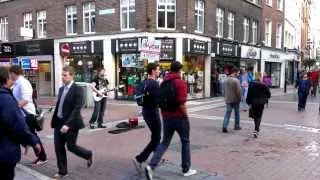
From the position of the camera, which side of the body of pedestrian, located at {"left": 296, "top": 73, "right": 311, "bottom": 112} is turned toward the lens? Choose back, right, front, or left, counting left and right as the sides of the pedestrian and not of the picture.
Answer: front

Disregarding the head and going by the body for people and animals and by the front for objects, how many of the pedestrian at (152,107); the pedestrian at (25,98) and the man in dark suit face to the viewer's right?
1

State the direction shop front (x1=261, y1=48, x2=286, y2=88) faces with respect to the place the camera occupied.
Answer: facing the viewer and to the right of the viewer

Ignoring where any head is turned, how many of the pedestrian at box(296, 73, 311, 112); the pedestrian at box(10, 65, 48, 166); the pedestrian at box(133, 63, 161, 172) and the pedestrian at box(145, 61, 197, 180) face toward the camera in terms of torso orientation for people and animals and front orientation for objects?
1

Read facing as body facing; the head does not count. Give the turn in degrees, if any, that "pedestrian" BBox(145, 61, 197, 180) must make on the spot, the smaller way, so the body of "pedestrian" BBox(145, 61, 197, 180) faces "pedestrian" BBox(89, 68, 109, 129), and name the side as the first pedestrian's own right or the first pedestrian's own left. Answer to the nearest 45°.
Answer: approximately 45° to the first pedestrian's own left

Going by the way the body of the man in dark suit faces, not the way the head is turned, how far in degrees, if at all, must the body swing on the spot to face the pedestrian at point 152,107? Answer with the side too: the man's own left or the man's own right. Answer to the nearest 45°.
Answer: approximately 135° to the man's own left

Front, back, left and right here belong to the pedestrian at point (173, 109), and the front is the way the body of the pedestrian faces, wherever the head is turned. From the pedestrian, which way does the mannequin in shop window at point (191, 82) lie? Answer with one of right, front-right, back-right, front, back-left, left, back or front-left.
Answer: front-left

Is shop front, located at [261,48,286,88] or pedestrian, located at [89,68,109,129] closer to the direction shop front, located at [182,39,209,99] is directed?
the pedestrian

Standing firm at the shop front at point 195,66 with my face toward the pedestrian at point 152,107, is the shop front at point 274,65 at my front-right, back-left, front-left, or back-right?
back-left
